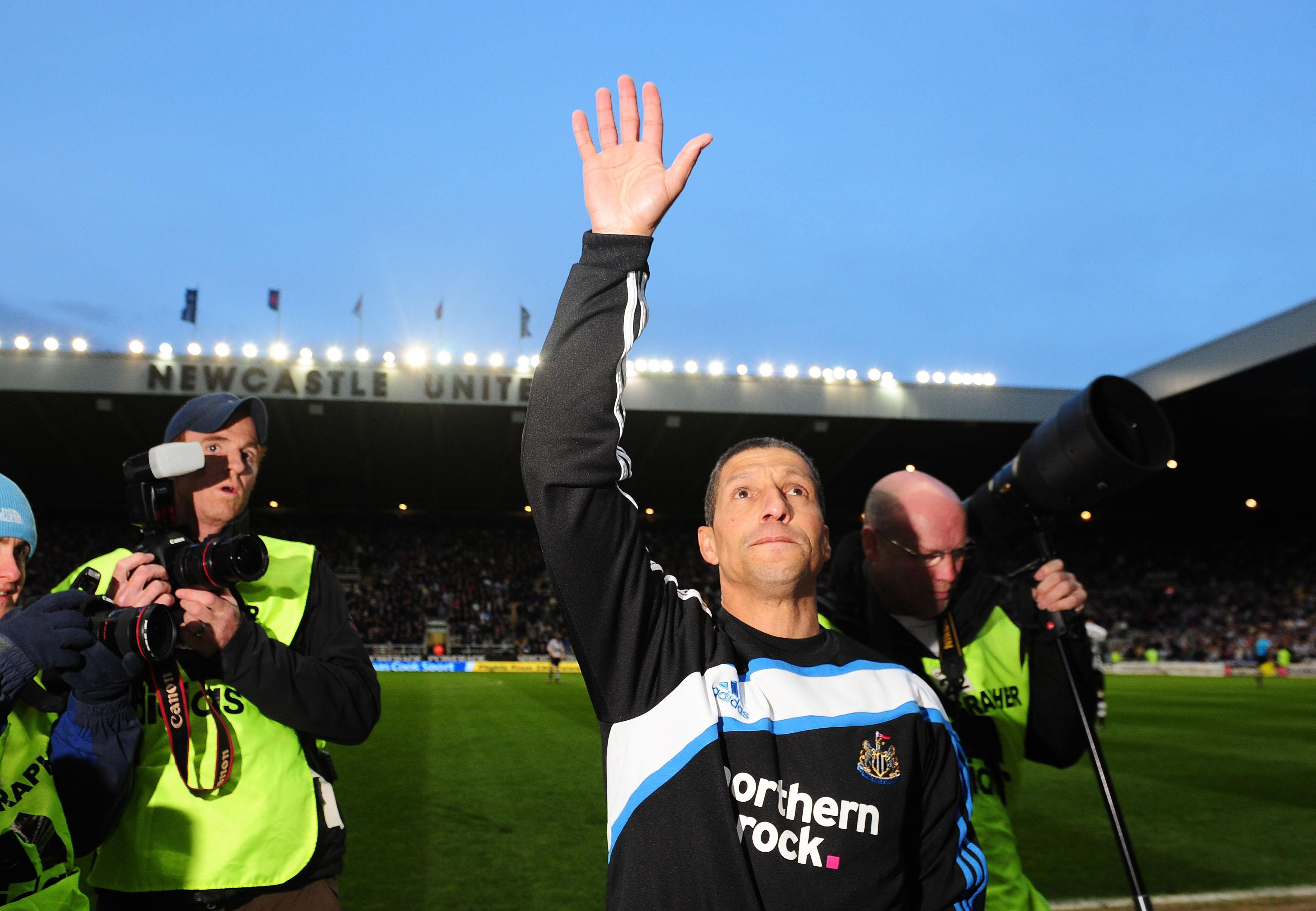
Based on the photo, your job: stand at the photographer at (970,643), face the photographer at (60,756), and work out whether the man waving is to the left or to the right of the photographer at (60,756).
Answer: left

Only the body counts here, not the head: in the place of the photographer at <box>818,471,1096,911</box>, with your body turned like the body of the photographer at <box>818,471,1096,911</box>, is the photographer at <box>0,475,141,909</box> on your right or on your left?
on your right

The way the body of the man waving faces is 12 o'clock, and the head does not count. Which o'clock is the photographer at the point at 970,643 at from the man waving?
The photographer is roughly at 7 o'clock from the man waving.

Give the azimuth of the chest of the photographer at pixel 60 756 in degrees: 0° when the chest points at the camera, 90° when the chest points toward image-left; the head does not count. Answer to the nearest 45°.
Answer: approximately 315°

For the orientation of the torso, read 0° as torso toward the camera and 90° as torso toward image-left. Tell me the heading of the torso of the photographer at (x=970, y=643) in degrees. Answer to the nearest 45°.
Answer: approximately 315°

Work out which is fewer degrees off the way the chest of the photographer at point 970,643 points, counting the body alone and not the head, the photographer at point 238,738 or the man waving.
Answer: the man waving

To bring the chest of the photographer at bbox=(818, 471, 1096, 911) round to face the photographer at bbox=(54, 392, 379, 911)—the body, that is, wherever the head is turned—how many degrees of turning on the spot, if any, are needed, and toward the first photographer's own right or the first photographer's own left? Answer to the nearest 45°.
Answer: approximately 90° to the first photographer's own right

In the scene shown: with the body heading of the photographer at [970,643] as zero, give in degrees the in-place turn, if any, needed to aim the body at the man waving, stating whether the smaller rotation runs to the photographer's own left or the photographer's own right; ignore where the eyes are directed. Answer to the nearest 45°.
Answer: approximately 45° to the photographer's own right
